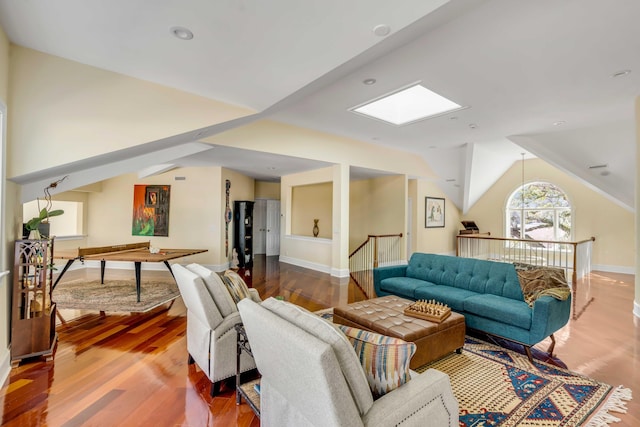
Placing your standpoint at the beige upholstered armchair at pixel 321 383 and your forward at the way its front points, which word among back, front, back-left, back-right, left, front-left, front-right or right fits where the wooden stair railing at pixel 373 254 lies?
front-left

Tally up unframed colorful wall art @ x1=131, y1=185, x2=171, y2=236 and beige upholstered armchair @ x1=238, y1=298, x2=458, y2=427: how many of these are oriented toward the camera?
1

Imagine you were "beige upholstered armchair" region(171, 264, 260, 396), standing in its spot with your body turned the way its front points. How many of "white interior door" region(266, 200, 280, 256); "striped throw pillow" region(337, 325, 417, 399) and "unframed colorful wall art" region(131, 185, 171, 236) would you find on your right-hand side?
1

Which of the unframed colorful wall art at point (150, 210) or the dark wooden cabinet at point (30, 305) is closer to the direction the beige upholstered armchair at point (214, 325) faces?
the unframed colorful wall art

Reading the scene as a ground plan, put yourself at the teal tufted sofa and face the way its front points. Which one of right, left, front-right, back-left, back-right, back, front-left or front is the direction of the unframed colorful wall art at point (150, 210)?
front-right

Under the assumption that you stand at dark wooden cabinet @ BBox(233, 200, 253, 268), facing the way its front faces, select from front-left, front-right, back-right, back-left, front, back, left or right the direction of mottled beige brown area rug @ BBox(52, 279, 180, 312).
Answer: right

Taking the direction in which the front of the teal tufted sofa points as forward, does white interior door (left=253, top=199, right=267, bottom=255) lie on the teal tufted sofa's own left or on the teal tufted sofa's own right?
on the teal tufted sofa's own right

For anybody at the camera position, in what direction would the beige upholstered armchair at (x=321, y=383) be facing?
facing away from the viewer and to the right of the viewer

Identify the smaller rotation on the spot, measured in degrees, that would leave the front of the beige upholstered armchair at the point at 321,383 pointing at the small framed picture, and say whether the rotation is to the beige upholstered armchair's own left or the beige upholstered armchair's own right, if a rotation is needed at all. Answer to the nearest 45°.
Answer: approximately 45° to the beige upholstered armchair's own left

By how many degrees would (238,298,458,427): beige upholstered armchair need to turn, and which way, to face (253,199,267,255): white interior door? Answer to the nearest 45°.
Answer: approximately 45° to its left

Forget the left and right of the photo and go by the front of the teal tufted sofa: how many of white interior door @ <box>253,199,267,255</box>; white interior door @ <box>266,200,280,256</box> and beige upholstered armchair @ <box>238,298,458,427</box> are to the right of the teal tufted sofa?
2

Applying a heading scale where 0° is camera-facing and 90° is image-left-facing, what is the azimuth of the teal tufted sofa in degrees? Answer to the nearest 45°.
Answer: approximately 45°

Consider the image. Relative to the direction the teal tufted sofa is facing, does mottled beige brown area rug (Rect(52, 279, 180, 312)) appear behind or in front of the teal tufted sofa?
in front

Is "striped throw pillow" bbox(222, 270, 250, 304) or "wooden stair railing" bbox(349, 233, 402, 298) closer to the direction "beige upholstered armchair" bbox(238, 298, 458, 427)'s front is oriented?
the wooden stair railing
